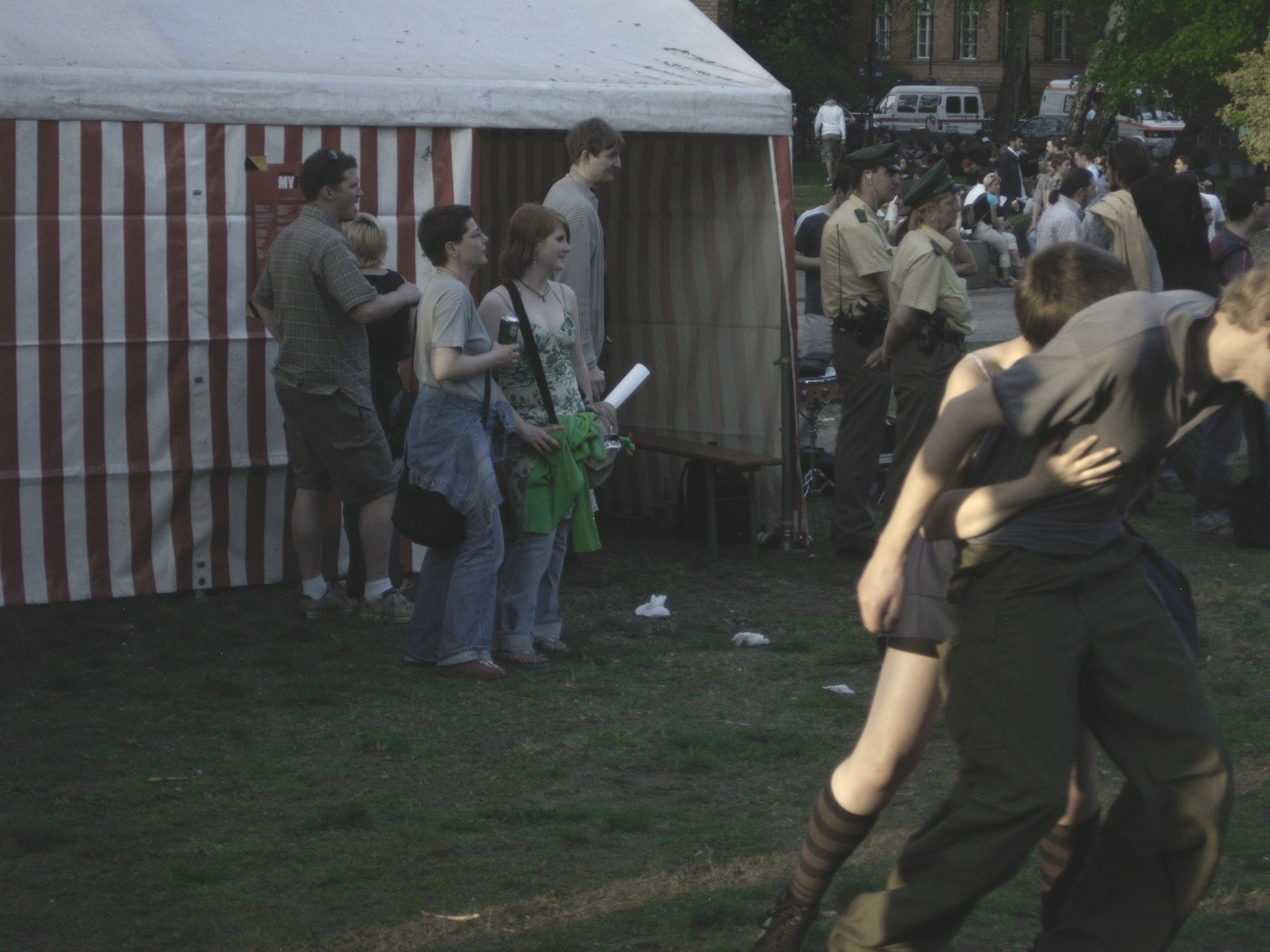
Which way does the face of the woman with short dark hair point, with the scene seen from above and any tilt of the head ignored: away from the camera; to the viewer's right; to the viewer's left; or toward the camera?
to the viewer's right

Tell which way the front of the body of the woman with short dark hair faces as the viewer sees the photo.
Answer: to the viewer's right

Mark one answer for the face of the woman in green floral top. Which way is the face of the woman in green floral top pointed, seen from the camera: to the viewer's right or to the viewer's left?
to the viewer's right

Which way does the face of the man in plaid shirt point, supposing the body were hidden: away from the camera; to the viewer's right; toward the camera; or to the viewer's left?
to the viewer's right

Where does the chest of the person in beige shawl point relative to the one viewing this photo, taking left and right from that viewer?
facing away from the viewer and to the left of the viewer

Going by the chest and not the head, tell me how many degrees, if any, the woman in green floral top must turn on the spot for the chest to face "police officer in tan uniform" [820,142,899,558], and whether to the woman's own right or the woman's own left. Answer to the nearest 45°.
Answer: approximately 90° to the woman's own left

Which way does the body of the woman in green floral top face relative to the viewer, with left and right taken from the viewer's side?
facing the viewer and to the right of the viewer

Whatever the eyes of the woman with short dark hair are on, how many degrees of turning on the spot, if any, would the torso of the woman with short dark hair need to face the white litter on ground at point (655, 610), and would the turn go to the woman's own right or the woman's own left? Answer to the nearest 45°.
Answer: approximately 45° to the woman's own left

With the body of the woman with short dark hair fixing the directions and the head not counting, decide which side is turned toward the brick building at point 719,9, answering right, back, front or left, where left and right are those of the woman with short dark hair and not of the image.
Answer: left
